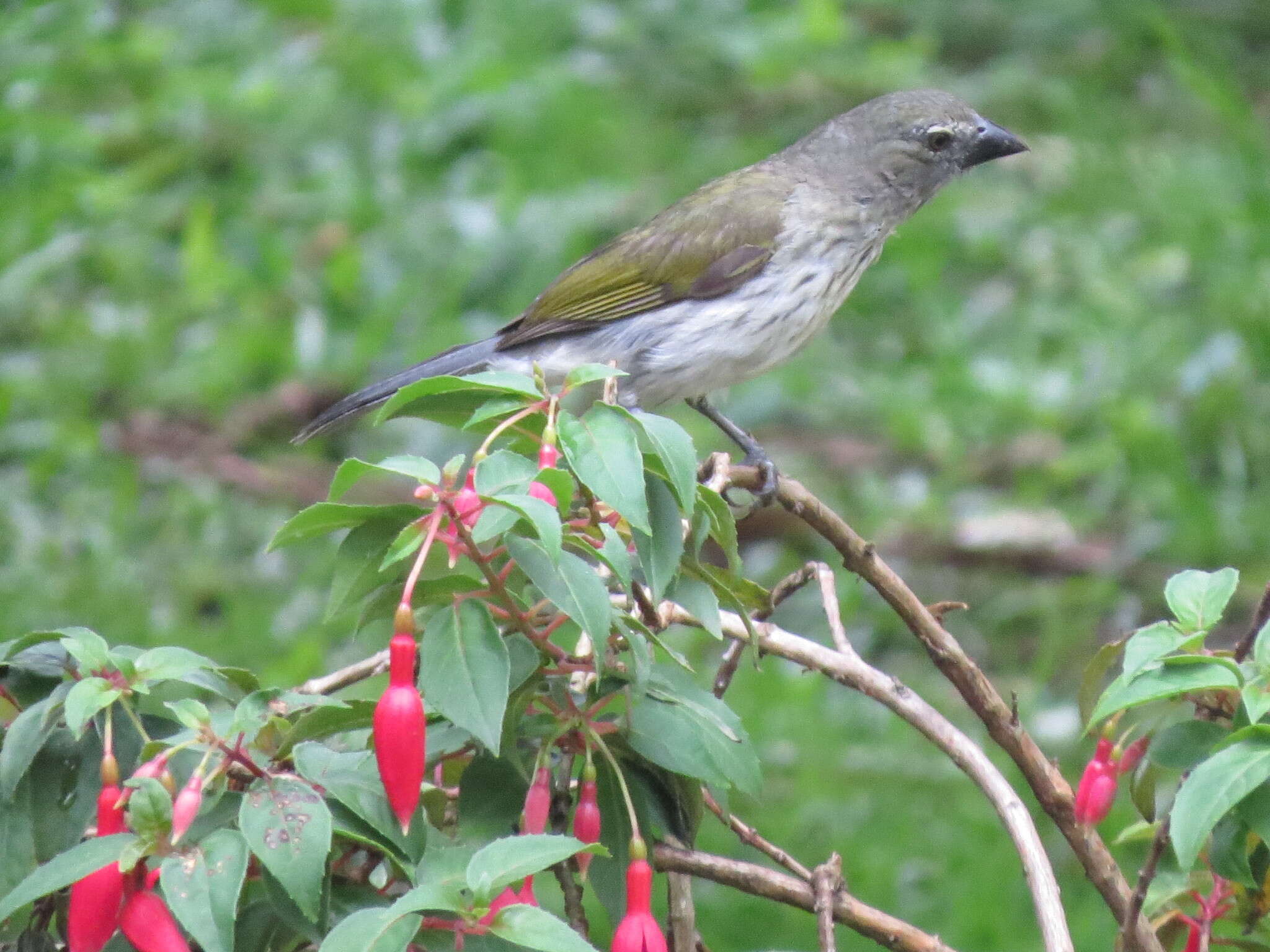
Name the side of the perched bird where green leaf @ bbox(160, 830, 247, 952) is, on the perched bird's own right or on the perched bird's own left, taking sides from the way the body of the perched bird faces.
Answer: on the perched bird's own right

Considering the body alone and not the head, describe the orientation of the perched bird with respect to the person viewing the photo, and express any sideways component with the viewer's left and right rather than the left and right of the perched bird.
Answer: facing to the right of the viewer

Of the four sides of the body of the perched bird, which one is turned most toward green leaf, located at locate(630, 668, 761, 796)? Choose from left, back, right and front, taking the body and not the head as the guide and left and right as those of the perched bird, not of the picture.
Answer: right
